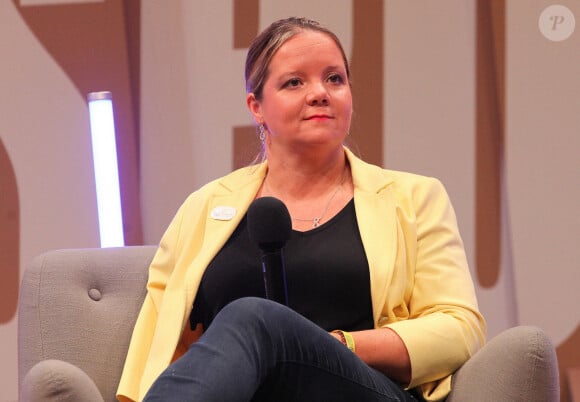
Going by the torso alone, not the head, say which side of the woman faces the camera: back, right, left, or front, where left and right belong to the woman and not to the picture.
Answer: front

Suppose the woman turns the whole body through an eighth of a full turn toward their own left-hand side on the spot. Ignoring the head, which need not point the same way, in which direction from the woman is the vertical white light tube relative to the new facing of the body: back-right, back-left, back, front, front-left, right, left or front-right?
back

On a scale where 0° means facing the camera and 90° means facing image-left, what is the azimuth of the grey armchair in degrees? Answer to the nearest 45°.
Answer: approximately 315°

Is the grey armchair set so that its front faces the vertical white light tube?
no
